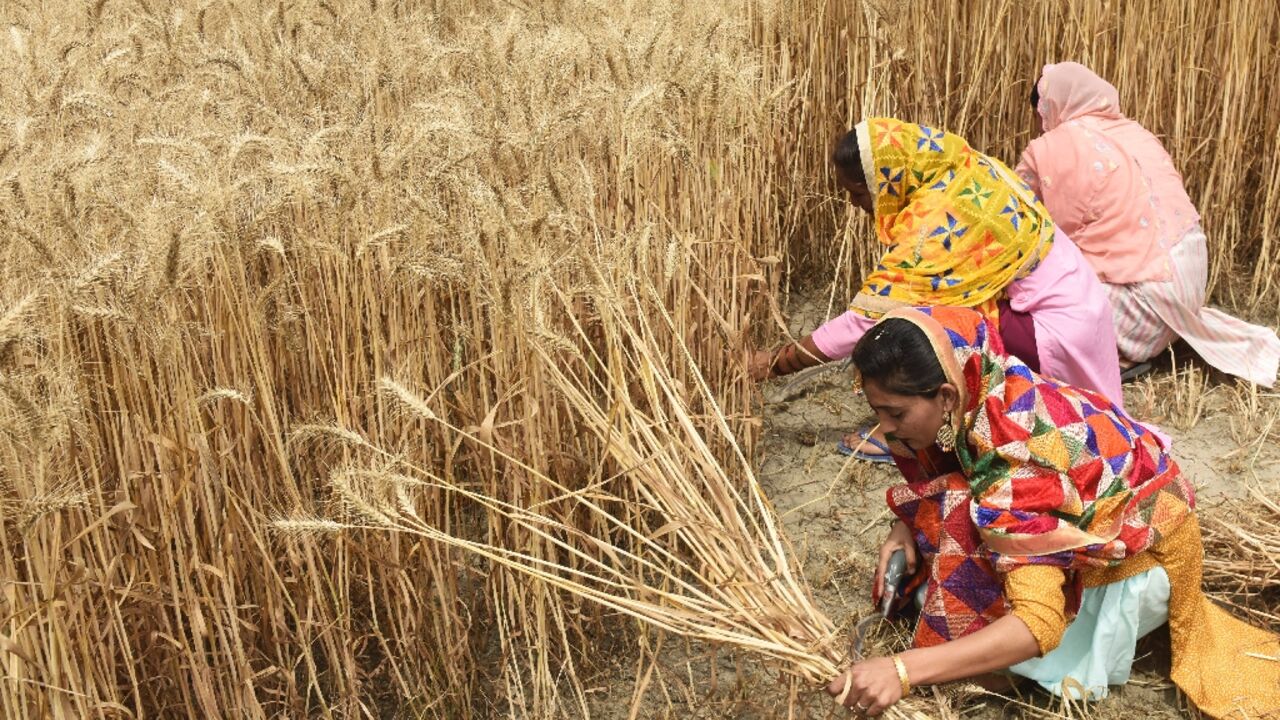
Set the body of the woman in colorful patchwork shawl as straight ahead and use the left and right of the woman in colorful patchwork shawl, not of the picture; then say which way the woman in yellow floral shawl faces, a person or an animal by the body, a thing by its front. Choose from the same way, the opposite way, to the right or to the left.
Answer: the same way

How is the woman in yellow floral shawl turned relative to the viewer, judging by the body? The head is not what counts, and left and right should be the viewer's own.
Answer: facing to the left of the viewer

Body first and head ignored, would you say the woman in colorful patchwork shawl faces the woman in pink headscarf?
no

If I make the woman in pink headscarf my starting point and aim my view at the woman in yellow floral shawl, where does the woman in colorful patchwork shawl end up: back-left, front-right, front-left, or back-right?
front-left

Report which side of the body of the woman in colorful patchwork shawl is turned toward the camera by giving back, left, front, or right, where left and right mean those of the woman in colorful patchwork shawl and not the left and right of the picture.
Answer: left

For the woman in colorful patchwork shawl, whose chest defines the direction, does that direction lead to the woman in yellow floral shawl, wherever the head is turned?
no

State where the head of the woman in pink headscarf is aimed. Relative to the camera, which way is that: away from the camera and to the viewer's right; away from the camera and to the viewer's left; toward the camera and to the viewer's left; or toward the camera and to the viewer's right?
away from the camera and to the viewer's left

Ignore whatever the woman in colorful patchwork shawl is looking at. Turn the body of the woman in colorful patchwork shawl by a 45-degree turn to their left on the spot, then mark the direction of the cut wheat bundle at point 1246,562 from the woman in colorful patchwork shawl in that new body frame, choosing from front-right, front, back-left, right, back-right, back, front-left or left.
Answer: back

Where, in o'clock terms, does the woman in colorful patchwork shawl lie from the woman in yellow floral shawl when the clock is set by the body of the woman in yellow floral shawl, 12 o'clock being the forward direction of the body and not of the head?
The woman in colorful patchwork shawl is roughly at 9 o'clock from the woman in yellow floral shawl.

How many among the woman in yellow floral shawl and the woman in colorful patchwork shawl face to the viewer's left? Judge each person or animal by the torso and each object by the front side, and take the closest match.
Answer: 2

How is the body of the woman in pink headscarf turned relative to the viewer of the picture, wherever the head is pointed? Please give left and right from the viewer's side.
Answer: facing away from the viewer and to the left of the viewer

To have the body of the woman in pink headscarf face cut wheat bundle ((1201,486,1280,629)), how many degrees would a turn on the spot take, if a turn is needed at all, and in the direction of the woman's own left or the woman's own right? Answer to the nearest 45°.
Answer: approximately 135° to the woman's own left
